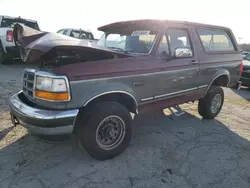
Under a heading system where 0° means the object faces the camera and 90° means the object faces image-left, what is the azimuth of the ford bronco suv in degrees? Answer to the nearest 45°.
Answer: approximately 45°
